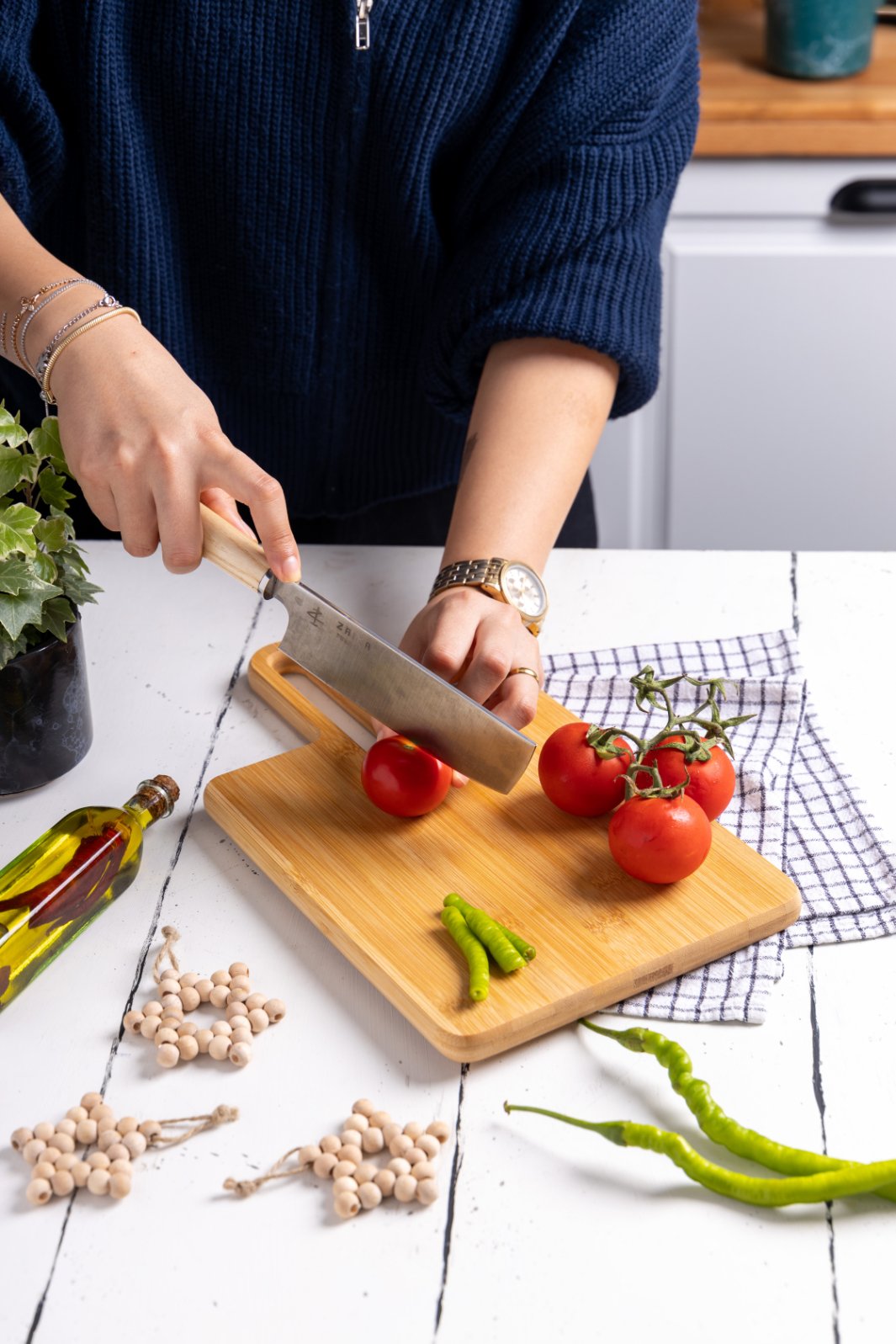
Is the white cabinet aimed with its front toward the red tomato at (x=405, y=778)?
yes

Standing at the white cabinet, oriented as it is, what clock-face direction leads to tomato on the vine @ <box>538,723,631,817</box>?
The tomato on the vine is roughly at 12 o'clock from the white cabinet.

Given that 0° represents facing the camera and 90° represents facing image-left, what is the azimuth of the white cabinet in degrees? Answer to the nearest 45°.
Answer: approximately 0°

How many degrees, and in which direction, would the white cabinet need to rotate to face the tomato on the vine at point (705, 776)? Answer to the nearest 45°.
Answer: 0° — it already faces it

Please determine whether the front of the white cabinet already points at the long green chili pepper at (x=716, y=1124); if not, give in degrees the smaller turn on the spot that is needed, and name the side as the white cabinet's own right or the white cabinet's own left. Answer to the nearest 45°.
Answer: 0° — it already faces it

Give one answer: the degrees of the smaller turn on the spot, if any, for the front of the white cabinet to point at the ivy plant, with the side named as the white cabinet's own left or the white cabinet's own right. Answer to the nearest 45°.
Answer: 0° — it already faces it

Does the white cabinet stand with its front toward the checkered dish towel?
yes

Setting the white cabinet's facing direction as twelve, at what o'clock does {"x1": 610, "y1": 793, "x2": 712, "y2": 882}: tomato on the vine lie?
The tomato on the vine is roughly at 12 o'clock from the white cabinet.

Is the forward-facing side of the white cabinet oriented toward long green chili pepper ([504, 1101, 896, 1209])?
yes

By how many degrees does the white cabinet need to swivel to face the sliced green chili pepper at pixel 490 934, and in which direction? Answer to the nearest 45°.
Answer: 0° — it already faces it
